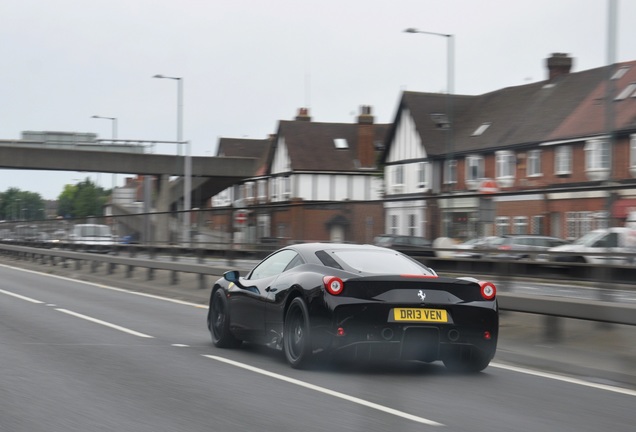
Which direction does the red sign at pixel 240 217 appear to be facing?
toward the camera

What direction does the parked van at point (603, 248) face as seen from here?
to the viewer's left

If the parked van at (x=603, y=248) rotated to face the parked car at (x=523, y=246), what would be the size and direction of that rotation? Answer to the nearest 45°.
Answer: approximately 45° to its right

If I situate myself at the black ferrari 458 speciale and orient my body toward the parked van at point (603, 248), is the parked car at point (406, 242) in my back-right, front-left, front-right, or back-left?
front-left

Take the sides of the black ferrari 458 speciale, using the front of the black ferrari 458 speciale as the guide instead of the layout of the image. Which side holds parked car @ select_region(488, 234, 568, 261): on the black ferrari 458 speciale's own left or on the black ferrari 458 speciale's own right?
on the black ferrari 458 speciale's own right

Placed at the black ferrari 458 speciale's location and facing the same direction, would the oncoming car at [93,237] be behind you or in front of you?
in front

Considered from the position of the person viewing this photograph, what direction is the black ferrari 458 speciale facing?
facing away from the viewer and to the left of the viewer

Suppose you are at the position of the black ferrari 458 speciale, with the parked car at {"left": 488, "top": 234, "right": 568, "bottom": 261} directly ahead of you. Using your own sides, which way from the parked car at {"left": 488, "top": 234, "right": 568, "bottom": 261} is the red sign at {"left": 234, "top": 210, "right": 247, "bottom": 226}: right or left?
left

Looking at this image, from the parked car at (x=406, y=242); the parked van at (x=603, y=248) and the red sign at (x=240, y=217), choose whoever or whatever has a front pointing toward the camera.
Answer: the red sign

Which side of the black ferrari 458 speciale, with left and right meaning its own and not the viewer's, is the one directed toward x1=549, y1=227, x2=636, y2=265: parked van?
right
